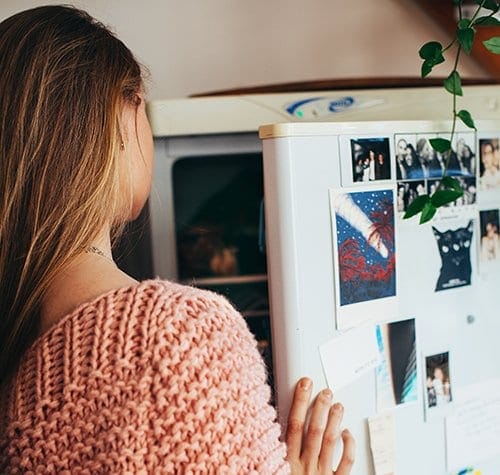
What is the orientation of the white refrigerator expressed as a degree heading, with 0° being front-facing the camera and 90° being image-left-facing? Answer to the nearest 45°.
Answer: approximately 45°

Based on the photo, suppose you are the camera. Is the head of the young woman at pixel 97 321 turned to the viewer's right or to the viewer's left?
to the viewer's right
